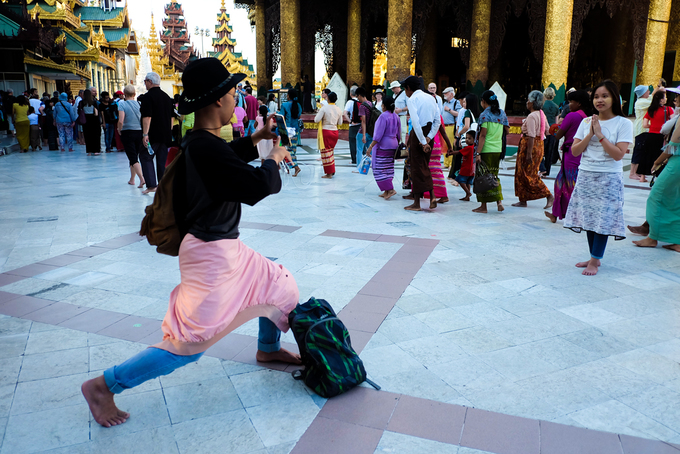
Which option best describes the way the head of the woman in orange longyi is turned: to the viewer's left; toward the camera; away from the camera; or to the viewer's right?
to the viewer's left

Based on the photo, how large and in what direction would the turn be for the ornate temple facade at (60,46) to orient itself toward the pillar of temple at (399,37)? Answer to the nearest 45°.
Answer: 0° — it already faces it

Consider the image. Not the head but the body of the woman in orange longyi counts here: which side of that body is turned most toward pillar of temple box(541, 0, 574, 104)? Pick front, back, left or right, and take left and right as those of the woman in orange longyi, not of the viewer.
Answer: right

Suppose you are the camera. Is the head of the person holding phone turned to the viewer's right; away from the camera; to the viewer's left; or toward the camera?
to the viewer's right

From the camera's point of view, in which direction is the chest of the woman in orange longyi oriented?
to the viewer's left
